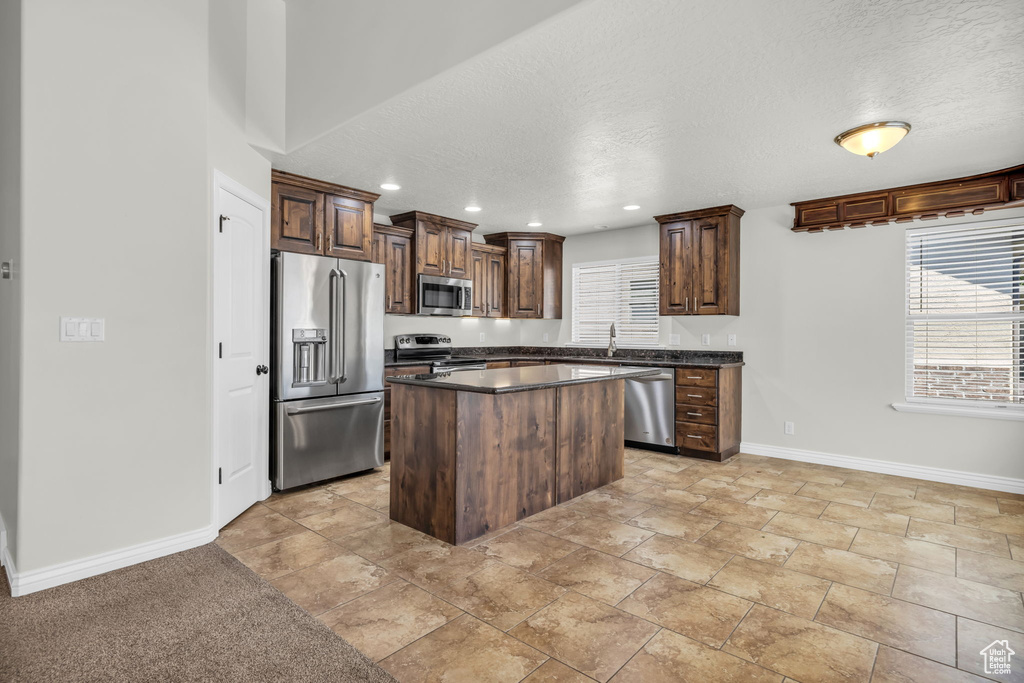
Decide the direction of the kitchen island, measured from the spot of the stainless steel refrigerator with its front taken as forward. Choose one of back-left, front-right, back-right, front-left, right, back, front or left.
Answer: front

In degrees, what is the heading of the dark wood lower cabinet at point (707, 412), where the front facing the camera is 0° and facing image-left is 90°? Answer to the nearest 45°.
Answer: approximately 45°

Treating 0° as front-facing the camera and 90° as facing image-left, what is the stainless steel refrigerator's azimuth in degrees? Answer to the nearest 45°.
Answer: approximately 315°

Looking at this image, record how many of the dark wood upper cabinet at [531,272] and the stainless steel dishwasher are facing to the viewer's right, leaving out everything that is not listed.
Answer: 0

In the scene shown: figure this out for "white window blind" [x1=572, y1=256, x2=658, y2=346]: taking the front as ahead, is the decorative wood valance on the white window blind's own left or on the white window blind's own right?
on the white window blind's own left

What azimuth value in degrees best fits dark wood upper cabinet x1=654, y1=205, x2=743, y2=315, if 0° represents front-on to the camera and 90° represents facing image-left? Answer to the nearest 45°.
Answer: approximately 45°

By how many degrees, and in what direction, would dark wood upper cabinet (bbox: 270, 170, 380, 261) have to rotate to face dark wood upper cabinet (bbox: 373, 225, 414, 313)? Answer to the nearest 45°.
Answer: approximately 90° to its left

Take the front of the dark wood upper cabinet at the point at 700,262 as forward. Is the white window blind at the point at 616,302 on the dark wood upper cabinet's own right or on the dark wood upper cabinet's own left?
on the dark wood upper cabinet's own right

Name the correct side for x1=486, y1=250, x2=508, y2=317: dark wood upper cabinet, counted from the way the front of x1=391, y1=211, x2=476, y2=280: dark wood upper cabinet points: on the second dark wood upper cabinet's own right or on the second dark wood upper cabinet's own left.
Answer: on the second dark wood upper cabinet's own left

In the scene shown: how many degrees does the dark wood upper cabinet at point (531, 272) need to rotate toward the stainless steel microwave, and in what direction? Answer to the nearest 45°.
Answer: approximately 45° to its right

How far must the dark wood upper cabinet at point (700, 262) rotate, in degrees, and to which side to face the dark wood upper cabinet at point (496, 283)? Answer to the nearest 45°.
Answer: approximately 45° to its right

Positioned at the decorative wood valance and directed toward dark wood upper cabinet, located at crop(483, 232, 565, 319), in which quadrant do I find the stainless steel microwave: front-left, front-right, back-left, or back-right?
front-left

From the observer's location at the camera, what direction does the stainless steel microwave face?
facing the viewer and to the right of the viewer

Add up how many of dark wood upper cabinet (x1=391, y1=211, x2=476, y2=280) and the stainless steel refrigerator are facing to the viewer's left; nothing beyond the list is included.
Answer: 0
